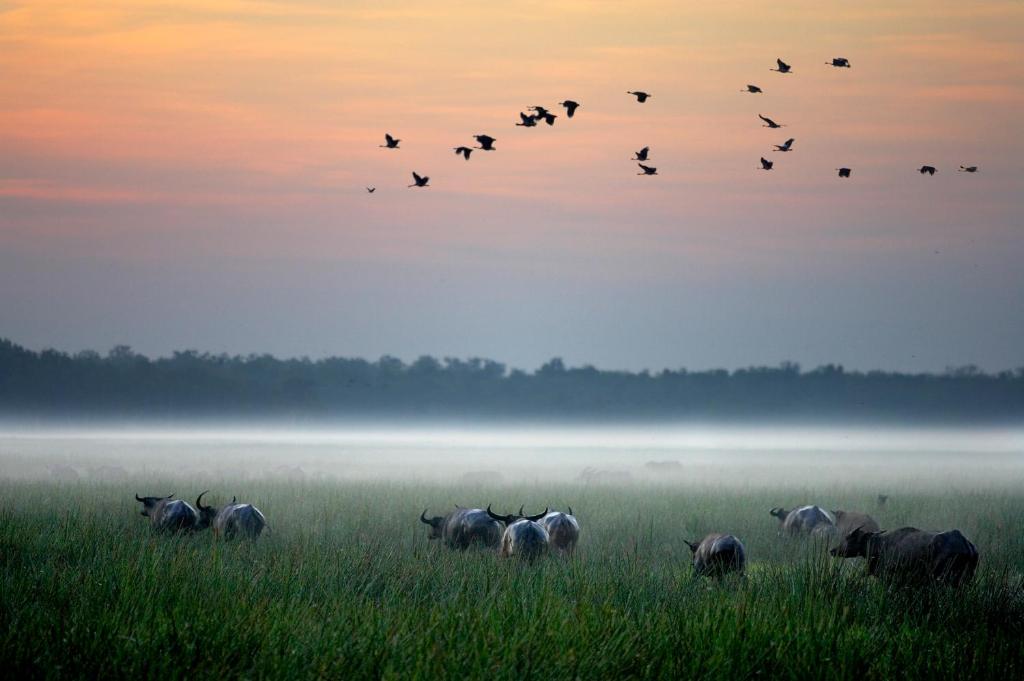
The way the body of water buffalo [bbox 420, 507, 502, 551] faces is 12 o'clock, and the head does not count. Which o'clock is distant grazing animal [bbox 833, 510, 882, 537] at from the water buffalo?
The distant grazing animal is roughly at 5 o'clock from the water buffalo.

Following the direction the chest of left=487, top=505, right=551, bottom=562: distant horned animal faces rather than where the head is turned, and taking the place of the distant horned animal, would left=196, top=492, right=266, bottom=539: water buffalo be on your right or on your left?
on your left

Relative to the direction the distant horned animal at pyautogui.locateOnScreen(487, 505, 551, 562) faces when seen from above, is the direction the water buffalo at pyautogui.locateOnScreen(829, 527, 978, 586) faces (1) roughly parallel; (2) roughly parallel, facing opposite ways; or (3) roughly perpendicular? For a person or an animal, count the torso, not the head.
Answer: roughly perpendicular

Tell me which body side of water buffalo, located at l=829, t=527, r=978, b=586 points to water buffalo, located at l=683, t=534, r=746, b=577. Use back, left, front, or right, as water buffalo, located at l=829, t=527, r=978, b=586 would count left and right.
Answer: front

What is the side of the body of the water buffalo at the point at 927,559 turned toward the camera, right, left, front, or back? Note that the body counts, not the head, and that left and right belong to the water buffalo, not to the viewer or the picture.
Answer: left

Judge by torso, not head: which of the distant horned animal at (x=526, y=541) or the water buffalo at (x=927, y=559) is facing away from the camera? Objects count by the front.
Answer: the distant horned animal

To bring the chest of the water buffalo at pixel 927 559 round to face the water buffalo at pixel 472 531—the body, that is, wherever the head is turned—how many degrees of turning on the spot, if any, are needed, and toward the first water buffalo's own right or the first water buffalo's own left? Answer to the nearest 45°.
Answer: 0° — it already faces it

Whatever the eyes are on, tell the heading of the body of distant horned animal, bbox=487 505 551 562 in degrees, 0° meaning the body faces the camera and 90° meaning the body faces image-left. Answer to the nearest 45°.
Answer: approximately 180°

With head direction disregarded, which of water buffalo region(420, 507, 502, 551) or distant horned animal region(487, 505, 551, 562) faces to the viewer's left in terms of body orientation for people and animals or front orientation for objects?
the water buffalo

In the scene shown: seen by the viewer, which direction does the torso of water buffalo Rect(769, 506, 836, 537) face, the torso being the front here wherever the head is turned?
to the viewer's left

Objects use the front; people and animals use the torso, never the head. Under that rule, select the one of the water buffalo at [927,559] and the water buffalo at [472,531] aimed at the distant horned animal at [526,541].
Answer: the water buffalo at [927,559]

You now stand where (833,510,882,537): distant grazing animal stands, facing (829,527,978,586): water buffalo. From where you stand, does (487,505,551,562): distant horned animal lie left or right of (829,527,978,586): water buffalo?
right
